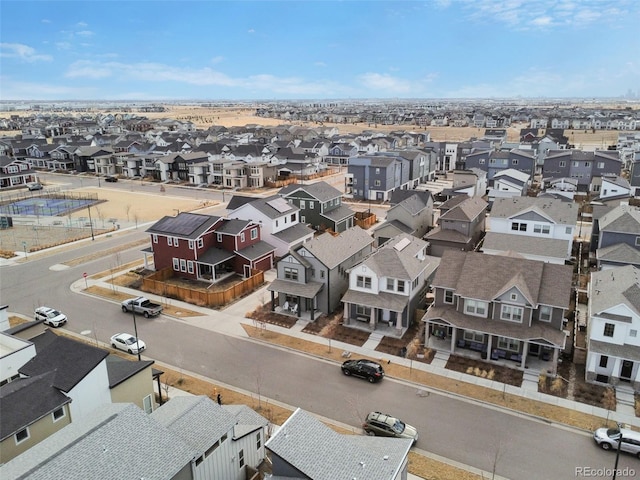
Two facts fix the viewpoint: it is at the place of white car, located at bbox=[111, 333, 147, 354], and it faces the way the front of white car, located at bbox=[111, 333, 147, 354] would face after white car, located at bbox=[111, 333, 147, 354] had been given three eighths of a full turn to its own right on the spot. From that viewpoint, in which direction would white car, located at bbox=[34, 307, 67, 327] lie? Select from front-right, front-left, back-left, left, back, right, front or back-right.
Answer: front-right

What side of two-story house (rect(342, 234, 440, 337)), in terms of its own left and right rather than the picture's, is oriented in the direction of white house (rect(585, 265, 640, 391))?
left

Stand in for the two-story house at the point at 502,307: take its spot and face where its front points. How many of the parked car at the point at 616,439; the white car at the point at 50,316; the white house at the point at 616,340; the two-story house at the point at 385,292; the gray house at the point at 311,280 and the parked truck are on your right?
4

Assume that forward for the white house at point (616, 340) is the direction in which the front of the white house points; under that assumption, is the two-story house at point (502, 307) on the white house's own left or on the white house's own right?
on the white house's own right

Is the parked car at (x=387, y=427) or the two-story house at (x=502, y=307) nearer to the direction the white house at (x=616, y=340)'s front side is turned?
the parked car

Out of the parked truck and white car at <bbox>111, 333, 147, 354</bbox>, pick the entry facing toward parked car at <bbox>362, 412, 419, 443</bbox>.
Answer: the white car

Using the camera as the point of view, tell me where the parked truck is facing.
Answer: facing away from the viewer and to the left of the viewer

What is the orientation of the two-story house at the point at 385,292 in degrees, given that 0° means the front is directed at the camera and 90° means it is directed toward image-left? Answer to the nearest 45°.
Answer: approximately 45°

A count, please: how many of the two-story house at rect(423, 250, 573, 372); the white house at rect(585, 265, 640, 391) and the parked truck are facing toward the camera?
2

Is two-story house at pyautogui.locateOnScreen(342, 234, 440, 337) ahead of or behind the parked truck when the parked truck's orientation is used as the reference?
behind
